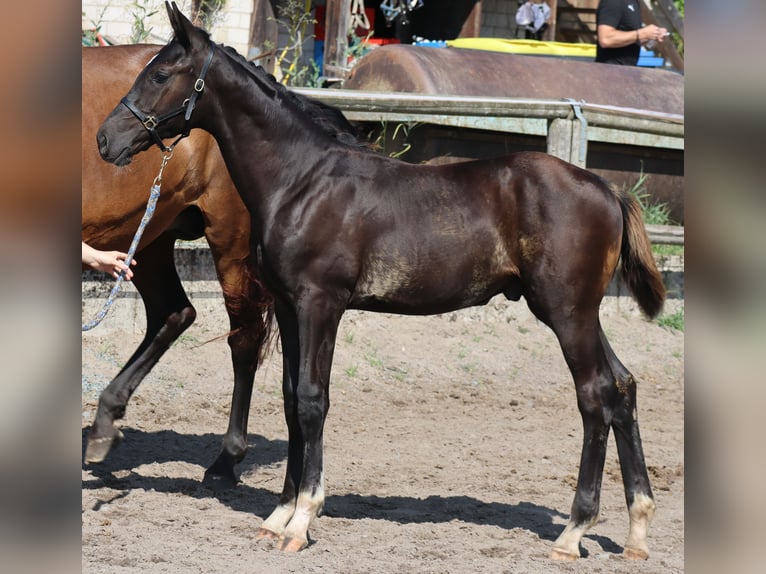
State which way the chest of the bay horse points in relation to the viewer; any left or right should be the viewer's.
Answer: facing to the left of the viewer

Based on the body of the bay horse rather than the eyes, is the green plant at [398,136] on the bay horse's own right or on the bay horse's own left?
on the bay horse's own right

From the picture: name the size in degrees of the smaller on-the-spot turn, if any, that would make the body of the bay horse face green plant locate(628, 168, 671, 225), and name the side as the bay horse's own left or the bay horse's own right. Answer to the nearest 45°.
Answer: approximately 135° to the bay horse's own right

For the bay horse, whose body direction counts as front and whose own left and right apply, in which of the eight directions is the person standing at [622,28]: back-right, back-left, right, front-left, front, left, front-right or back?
back-right

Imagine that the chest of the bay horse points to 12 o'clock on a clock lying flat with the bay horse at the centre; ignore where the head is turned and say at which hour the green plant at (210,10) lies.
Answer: The green plant is roughly at 3 o'clock from the bay horse.

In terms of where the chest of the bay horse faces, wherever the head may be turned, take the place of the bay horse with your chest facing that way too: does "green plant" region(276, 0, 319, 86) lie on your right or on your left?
on your right

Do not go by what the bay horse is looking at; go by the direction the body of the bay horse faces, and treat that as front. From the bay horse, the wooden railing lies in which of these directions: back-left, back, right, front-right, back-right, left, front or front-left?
back-right
